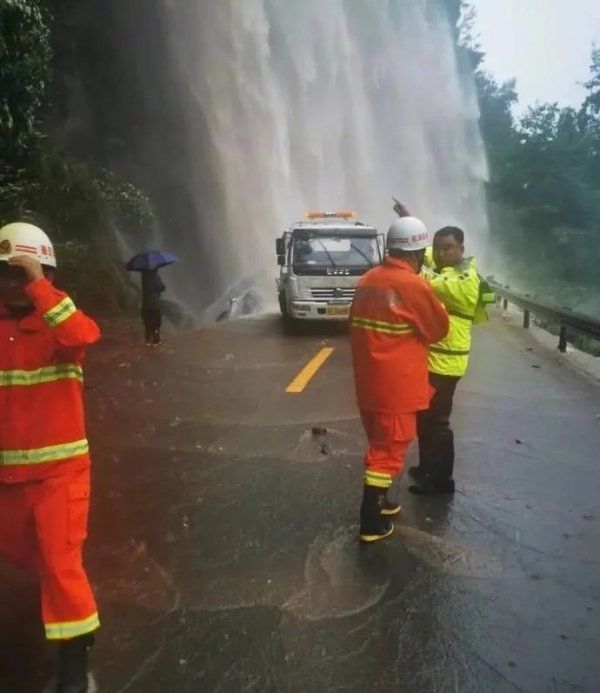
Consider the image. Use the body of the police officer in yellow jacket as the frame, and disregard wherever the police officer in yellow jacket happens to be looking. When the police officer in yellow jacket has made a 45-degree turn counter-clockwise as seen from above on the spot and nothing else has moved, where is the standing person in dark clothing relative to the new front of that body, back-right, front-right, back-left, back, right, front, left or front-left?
back-right

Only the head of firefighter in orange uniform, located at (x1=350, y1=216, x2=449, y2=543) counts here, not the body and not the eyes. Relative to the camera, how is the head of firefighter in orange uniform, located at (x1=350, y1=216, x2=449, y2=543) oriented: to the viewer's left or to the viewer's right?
to the viewer's right

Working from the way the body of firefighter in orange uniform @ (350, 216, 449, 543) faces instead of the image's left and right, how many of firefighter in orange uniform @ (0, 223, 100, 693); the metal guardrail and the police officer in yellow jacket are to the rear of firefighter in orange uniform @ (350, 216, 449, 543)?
1

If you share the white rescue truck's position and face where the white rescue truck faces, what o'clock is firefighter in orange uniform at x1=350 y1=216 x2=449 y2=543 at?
The firefighter in orange uniform is roughly at 12 o'clock from the white rescue truck.

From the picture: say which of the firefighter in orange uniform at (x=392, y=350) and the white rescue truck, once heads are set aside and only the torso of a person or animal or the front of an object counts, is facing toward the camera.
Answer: the white rescue truck

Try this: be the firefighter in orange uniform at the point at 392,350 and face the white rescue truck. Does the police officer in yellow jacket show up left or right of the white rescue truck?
right

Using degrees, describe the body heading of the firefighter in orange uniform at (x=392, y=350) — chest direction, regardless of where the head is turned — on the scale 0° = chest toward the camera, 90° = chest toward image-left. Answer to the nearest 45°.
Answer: approximately 225°

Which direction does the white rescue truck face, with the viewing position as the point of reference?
facing the viewer

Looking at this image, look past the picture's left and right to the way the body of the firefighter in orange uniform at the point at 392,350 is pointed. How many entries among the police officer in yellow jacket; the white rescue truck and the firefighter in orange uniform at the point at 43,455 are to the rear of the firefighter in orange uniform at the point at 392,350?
1

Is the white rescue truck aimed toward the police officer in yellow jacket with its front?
yes

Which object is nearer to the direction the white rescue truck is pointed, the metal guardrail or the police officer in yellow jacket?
the police officer in yellow jacket

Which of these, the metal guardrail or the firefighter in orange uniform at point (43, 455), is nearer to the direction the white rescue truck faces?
the firefighter in orange uniform

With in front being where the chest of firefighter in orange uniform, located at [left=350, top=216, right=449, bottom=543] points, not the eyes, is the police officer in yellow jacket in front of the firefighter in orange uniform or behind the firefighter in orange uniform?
in front

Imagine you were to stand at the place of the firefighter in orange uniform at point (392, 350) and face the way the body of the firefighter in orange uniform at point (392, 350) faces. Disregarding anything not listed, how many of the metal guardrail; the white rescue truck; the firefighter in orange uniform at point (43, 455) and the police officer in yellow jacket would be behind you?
1

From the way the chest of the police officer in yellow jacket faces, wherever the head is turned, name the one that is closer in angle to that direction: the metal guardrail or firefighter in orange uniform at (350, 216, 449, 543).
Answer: the firefighter in orange uniform

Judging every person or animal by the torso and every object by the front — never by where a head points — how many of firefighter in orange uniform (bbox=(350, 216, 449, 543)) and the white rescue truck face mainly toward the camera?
1
